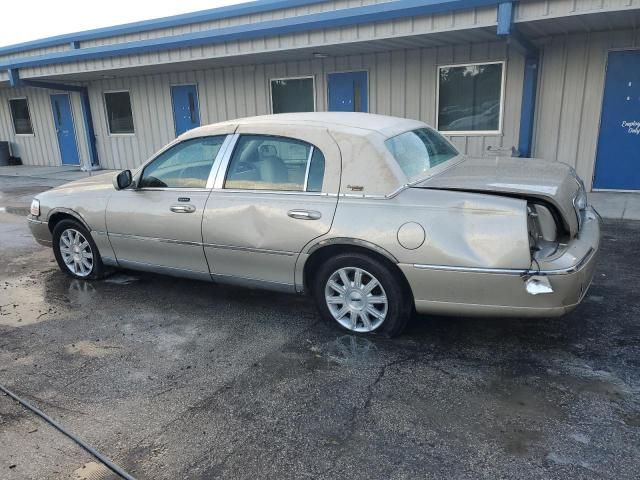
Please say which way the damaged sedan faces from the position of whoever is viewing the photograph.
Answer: facing away from the viewer and to the left of the viewer

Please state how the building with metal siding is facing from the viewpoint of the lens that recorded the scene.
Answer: facing the viewer and to the left of the viewer

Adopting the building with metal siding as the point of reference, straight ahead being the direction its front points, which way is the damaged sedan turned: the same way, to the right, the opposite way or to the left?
to the right

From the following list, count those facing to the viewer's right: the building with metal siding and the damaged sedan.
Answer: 0
